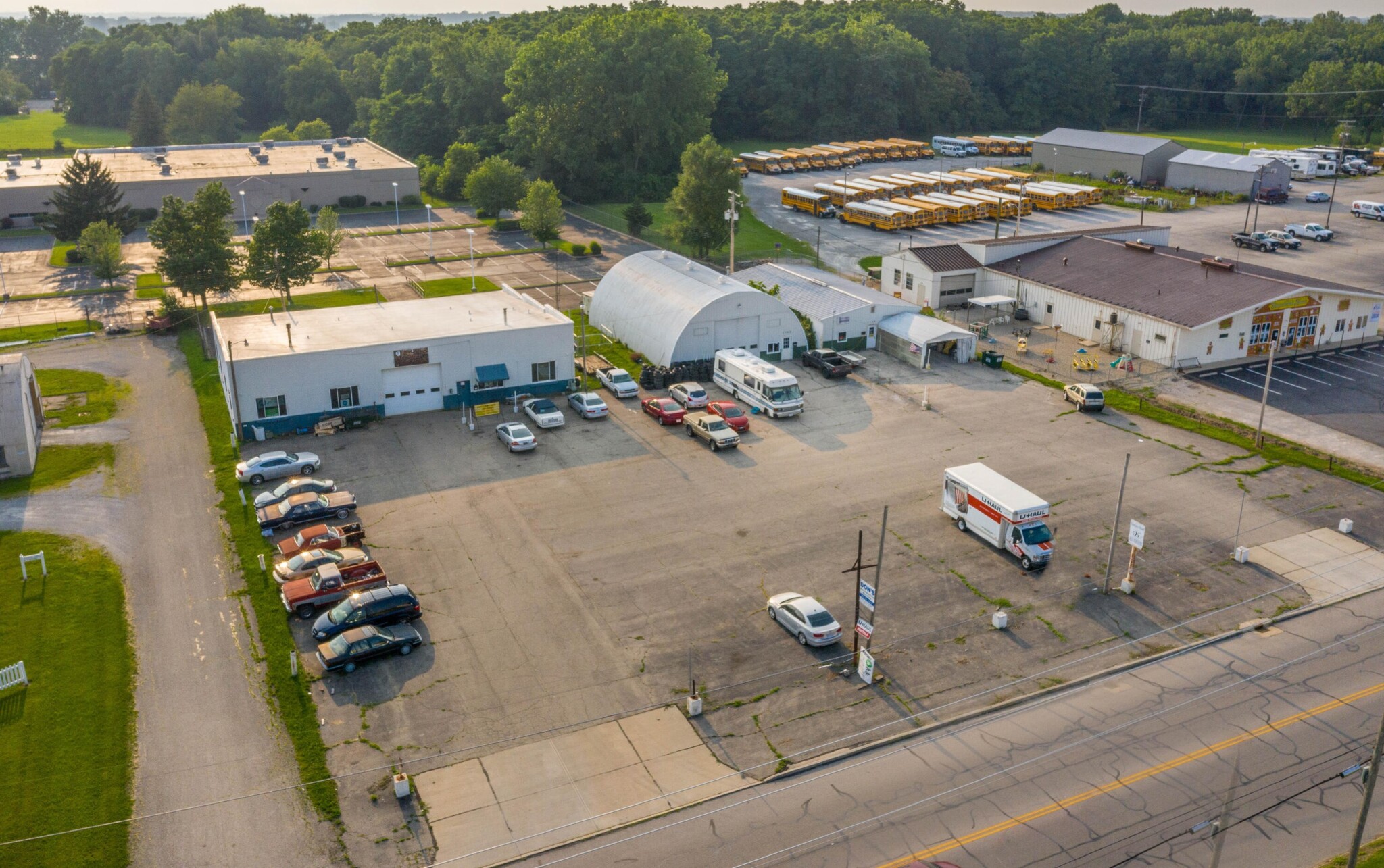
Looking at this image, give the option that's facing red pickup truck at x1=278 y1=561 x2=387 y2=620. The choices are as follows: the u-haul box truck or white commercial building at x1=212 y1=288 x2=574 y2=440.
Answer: the white commercial building

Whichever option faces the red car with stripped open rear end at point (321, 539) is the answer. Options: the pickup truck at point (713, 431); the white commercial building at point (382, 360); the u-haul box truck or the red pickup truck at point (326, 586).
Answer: the white commercial building

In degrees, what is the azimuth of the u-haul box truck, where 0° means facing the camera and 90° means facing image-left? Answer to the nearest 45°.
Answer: approximately 315°

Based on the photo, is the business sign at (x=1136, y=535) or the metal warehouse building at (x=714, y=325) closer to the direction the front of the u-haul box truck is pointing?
the business sign

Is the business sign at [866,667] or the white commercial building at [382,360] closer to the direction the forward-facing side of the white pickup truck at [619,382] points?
the business sign

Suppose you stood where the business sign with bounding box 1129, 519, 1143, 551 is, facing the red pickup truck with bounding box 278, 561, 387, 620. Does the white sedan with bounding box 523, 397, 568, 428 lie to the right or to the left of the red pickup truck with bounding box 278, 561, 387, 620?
right
